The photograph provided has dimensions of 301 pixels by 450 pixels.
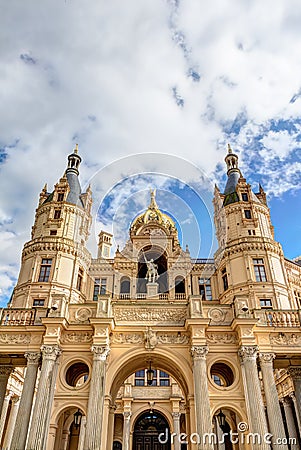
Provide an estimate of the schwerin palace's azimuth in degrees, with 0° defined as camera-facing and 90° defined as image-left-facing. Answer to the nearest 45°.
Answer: approximately 0°
